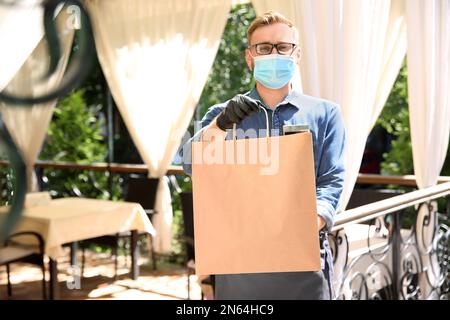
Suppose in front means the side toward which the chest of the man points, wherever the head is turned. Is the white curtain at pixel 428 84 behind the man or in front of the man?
behind

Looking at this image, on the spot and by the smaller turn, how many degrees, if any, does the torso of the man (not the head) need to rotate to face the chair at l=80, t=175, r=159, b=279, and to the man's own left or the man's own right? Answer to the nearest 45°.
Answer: approximately 180°

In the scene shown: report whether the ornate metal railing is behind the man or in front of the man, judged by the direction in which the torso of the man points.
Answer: behind

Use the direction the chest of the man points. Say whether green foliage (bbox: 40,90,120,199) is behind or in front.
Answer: behind

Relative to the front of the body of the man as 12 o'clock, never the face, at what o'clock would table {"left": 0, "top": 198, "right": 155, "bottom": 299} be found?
The table is roughly at 5 o'clock from the man.

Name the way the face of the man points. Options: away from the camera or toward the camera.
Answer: toward the camera

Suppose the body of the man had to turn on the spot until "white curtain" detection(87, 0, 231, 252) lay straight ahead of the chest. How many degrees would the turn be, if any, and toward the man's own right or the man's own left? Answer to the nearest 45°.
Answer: approximately 180°

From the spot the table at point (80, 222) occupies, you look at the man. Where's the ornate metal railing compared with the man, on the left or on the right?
left

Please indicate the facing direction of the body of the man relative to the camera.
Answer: toward the camera
